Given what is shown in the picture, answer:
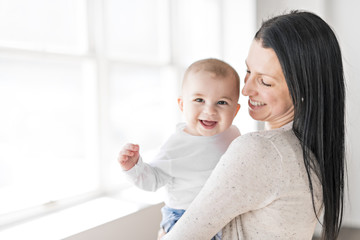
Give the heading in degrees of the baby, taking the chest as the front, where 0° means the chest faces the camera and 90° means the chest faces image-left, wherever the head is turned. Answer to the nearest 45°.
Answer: approximately 0°

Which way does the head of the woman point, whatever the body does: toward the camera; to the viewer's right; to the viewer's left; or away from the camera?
to the viewer's left
